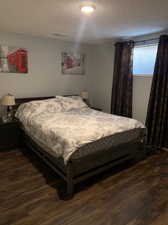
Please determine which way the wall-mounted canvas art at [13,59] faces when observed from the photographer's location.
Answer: facing the viewer and to the right of the viewer

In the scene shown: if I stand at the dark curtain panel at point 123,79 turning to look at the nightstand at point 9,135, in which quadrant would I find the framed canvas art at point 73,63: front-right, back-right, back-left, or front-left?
front-right

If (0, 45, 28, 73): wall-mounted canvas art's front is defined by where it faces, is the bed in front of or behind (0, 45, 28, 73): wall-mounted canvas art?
in front

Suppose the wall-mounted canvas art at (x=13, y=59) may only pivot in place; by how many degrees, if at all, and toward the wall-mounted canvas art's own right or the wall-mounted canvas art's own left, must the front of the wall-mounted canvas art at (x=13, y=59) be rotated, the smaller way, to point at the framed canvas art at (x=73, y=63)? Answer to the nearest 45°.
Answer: approximately 45° to the wall-mounted canvas art's own left

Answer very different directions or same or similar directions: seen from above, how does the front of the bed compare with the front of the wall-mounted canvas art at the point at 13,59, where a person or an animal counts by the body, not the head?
same or similar directions

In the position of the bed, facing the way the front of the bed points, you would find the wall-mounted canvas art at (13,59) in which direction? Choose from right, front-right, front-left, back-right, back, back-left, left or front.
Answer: back

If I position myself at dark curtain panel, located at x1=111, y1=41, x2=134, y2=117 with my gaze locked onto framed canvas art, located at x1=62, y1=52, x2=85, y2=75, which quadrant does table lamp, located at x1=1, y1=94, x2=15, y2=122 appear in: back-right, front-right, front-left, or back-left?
front-left

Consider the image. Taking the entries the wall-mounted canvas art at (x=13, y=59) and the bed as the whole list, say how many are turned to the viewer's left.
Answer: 0

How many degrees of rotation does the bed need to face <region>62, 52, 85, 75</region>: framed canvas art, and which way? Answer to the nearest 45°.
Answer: approximately 135° to its left
